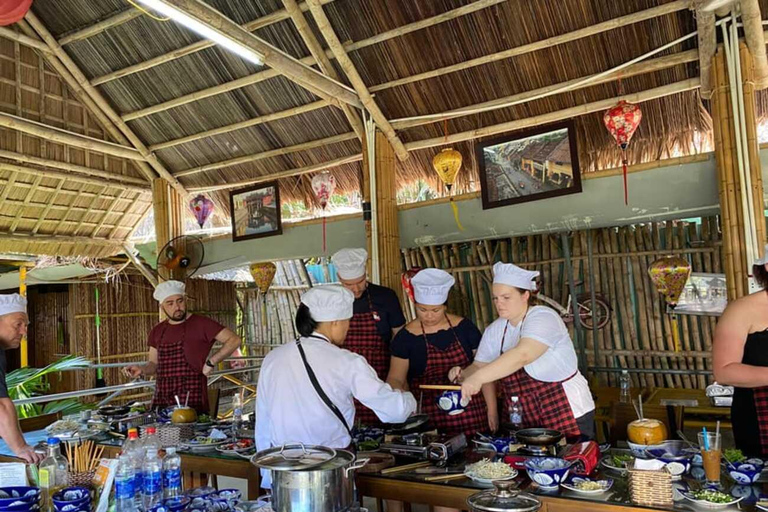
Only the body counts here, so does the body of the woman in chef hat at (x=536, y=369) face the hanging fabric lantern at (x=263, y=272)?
no

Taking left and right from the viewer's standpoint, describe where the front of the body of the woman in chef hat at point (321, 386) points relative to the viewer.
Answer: facing away from the viewer and to the right of the viewer

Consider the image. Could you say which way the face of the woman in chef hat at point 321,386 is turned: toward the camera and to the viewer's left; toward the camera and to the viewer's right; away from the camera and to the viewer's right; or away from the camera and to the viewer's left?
away from the camera and to the viewer's right

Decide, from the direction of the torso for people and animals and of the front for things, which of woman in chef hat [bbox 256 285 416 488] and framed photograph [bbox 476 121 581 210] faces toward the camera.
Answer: the framed photograph

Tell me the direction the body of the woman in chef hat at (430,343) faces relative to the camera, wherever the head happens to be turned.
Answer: toward the camera

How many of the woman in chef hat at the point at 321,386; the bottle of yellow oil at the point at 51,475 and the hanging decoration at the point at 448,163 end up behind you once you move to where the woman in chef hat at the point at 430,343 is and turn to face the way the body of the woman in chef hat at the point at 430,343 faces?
1

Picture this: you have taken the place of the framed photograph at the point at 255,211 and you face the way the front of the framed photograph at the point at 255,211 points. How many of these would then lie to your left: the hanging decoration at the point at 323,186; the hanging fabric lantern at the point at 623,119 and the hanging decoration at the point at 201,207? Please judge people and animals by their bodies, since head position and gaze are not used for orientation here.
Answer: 2

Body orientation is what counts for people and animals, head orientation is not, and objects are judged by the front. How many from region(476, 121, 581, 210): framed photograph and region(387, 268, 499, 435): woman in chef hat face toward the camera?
2

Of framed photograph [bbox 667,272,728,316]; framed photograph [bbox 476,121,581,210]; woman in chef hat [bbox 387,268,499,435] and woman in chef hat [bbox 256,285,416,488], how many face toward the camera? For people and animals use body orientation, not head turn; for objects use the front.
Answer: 3

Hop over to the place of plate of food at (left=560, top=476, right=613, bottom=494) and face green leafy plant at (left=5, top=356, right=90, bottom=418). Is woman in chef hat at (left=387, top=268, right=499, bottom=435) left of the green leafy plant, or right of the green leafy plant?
right

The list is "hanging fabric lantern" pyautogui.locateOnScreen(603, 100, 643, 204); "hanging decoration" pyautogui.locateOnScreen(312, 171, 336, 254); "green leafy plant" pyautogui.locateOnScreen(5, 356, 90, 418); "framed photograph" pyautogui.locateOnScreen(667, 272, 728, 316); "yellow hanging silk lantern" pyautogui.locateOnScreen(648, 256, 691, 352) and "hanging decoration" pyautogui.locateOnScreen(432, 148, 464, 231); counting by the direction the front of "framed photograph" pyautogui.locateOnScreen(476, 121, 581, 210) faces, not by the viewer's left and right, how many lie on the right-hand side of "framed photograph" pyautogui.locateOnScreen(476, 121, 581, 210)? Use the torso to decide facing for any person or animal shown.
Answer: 3

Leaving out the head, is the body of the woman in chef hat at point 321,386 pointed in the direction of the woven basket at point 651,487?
no

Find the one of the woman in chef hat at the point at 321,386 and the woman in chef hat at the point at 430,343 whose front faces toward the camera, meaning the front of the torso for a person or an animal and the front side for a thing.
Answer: the woman in chef hat at the point at 430,343

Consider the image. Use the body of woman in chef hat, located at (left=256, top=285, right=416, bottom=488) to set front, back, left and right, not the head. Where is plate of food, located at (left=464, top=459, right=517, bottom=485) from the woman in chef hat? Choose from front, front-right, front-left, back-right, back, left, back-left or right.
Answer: front-right

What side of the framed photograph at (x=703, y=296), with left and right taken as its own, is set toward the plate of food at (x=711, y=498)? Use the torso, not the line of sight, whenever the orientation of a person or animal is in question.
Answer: front

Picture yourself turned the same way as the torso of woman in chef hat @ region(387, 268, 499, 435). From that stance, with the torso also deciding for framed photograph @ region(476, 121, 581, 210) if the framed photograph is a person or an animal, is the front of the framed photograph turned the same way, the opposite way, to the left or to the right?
the same way

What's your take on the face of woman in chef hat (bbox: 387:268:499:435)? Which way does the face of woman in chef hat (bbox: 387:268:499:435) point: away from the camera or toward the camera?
toward the camera

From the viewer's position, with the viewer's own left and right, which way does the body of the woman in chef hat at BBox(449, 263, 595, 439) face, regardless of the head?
facing the viewer and to the left of the viewer

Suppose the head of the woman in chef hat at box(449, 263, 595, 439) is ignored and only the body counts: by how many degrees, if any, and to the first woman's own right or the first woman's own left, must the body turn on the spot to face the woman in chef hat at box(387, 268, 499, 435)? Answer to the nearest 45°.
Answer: approximately 90° to the first woman's own right

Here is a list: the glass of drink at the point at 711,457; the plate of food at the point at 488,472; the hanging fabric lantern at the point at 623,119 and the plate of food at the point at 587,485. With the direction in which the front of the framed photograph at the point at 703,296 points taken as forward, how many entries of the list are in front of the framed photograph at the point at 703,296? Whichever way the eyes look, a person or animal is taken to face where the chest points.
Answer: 4

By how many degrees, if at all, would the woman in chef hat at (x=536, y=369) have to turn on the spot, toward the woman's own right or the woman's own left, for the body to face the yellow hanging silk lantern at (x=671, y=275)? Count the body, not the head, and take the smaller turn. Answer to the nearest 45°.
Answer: approximately 180°
